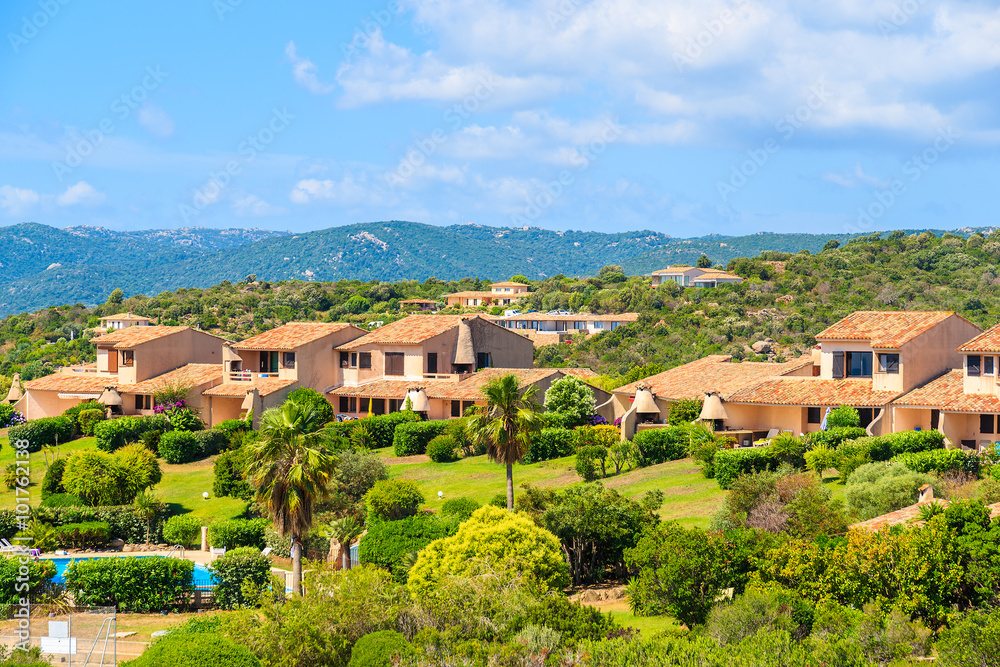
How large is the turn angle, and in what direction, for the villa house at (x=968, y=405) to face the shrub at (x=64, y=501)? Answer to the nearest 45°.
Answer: approximately 90° to its right

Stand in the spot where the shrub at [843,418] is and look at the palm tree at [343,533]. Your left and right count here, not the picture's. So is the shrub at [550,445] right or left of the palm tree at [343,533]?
right

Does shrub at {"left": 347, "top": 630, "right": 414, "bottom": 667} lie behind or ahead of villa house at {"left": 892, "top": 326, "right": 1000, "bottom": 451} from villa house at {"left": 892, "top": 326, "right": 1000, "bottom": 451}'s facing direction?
ahead

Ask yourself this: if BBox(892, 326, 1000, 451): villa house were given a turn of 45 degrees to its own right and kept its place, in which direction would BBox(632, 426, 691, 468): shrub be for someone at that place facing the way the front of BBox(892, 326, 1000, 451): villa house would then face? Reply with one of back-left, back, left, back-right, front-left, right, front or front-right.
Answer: front-right

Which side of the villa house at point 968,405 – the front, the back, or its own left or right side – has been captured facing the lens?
front

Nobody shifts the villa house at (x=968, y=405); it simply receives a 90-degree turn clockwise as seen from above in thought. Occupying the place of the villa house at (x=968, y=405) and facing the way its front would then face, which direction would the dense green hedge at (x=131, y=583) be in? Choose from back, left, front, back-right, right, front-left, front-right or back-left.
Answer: front-left

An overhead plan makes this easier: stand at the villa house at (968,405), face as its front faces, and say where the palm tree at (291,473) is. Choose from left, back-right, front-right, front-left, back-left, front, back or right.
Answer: front-right

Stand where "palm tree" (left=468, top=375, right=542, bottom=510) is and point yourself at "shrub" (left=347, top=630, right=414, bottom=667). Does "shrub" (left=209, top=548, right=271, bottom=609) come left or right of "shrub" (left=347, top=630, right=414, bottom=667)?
right

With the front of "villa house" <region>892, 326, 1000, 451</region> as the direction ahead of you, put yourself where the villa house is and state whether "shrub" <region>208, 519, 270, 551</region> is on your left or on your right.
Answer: on your right

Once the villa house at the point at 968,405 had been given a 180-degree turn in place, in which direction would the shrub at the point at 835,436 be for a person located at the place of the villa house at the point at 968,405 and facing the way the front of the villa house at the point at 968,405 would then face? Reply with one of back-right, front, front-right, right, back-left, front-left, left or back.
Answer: back-left

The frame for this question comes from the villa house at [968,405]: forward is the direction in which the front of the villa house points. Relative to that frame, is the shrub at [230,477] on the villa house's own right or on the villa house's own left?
on the villa house's own right

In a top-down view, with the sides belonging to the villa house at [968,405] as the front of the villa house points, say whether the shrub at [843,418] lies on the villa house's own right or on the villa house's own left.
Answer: on the villa house's own right

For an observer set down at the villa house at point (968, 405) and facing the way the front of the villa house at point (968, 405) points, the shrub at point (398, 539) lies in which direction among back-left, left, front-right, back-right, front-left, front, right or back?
front-right

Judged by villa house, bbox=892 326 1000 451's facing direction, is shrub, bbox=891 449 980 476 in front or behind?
in front

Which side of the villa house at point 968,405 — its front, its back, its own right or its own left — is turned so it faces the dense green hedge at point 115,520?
right

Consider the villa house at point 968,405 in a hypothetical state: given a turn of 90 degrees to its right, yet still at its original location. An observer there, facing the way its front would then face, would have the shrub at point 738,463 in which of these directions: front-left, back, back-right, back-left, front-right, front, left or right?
front-left
